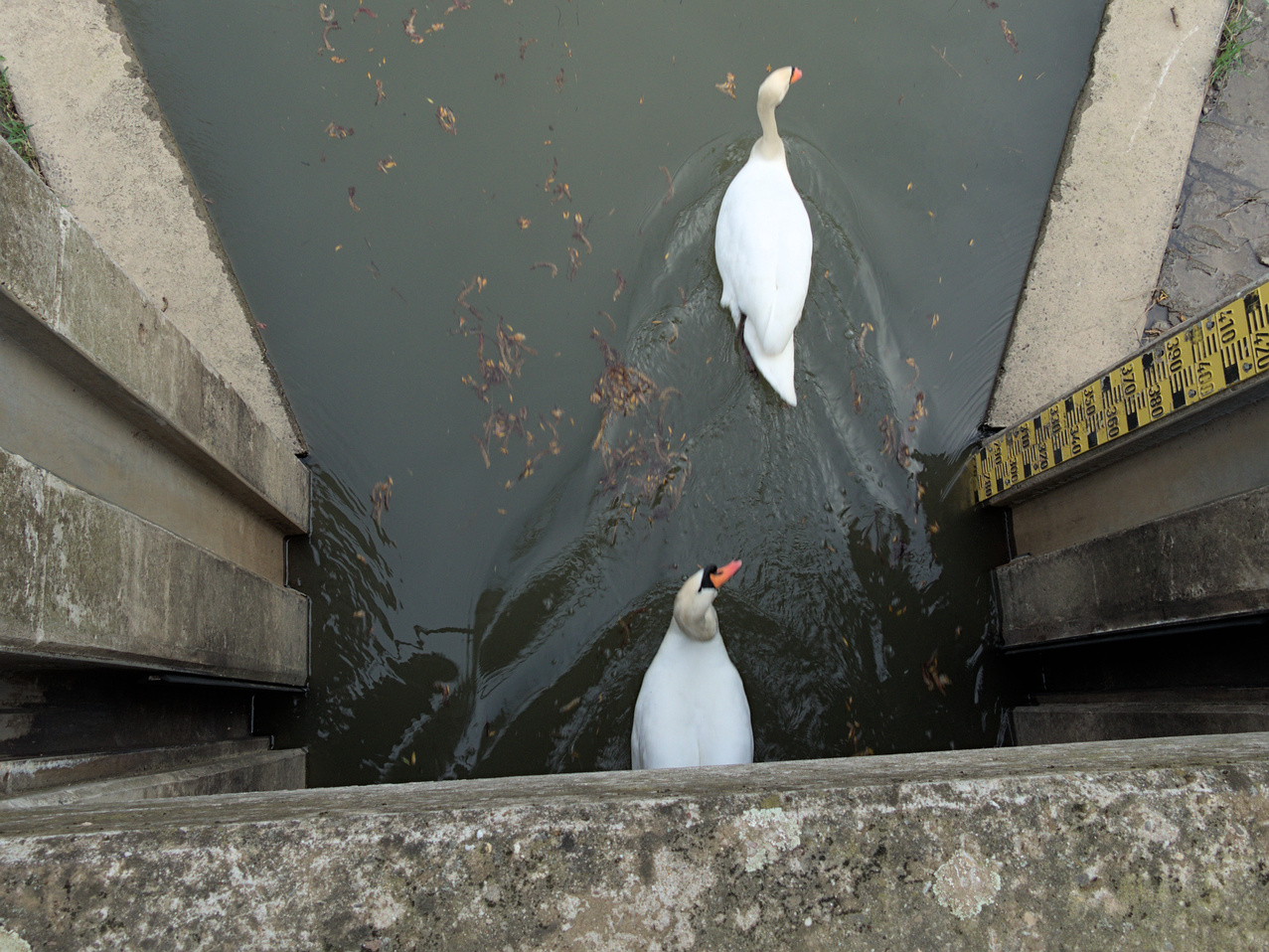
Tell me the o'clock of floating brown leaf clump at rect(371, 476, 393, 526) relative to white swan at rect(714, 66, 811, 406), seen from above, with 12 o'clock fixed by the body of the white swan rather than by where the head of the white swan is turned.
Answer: The floating brown leaf clump is roughly at 9 o'clock from the white swan.

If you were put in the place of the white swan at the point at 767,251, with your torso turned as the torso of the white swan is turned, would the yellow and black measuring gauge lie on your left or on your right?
on your right

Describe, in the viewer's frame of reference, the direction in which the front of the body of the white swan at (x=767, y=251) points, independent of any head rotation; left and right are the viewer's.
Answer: facing away from the viewer

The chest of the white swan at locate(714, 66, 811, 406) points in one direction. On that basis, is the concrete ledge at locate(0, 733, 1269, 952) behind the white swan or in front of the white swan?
behind

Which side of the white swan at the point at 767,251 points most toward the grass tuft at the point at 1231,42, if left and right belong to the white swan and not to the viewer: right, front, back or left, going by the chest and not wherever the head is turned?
right

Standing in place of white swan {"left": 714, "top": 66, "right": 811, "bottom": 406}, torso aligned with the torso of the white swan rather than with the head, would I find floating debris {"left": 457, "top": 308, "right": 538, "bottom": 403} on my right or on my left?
on my left

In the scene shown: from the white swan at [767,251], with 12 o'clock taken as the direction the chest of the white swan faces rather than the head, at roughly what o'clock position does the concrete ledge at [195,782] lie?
The concrete ledge is roughly at 8 o'clock from the white swan.
